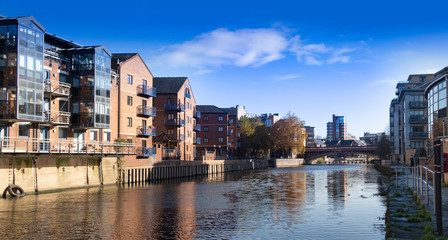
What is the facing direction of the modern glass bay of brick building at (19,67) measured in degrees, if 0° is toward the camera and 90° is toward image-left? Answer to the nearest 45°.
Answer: approximately 315°
